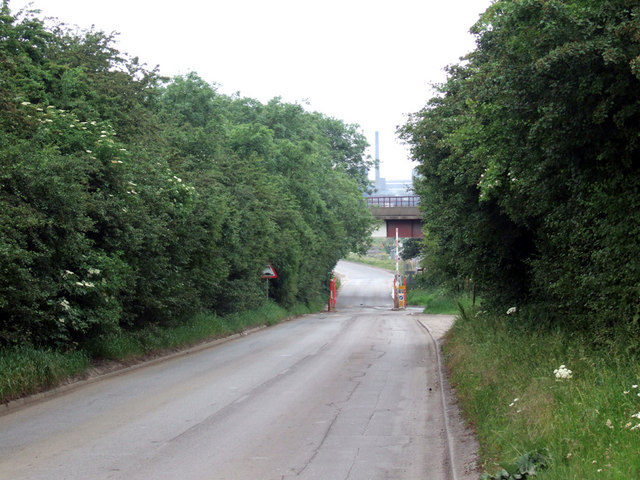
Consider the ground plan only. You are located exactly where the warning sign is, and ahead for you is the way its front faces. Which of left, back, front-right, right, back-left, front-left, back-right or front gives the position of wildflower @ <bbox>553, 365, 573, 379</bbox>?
front

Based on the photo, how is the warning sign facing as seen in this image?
toward the camera
